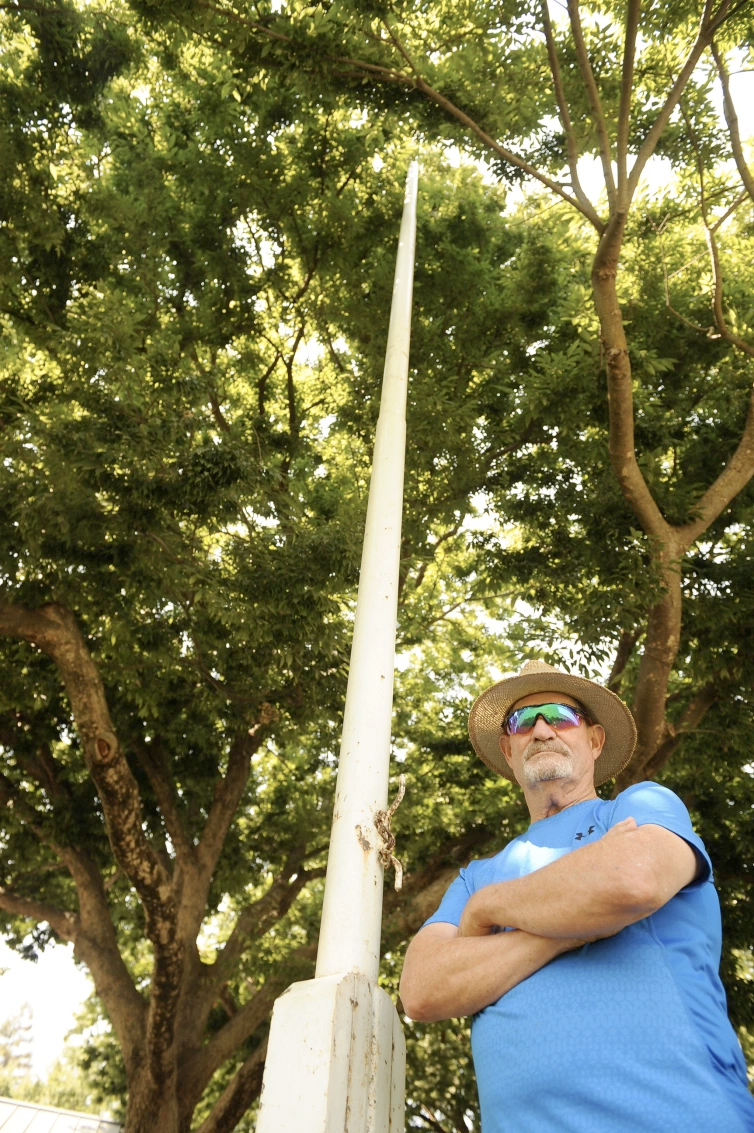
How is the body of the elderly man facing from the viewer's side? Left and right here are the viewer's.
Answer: facing the viewer and to the left of the viewer
